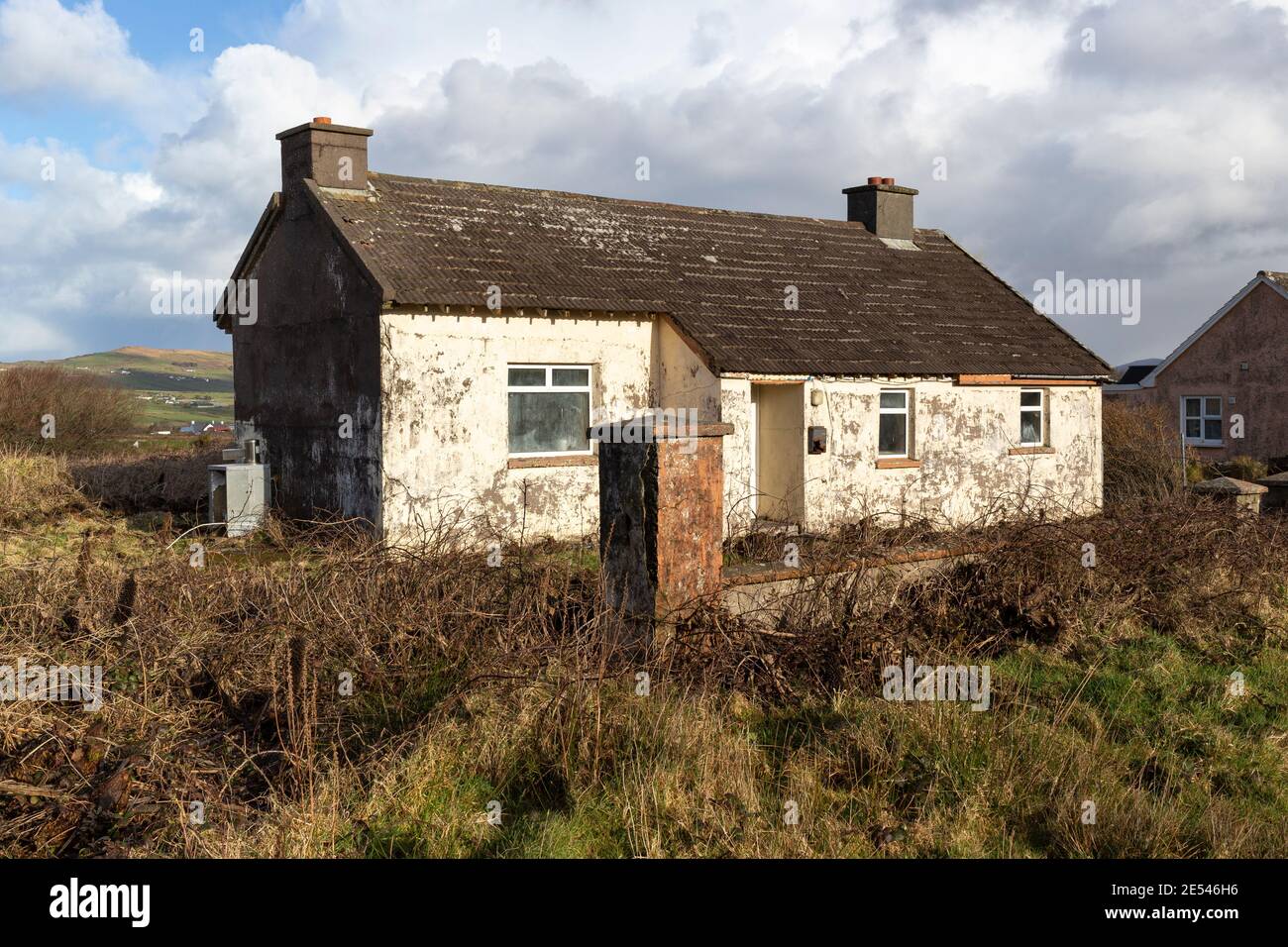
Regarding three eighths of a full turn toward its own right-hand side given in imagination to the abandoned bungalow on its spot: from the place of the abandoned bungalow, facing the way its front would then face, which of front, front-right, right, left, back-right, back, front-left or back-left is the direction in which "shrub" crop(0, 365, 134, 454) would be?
front-right

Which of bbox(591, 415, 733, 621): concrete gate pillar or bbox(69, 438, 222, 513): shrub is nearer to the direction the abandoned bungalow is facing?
the concrete gate pillar

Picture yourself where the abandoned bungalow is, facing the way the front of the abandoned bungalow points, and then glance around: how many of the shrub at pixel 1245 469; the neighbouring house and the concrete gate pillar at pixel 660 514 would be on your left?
2

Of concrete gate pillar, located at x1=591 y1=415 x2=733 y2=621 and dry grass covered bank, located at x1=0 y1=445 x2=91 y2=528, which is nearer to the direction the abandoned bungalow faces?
the concrete gate pillar

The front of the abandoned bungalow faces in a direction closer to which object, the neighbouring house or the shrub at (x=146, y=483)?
the neighbouring house

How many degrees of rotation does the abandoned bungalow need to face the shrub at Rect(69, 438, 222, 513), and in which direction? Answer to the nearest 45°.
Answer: approximately 135° to its right

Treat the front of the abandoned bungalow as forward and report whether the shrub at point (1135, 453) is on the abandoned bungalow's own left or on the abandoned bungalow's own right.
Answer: on the abandoned bungalow's own left

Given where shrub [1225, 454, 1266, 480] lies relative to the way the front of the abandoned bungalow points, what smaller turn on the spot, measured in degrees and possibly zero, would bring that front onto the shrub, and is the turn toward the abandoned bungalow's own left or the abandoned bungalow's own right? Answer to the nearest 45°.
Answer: approximately 90° to the abandoned bungalow's own left

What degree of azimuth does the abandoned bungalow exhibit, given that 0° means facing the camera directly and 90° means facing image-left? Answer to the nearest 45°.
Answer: approximately 315°

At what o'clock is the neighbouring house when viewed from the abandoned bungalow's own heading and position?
The neighbouring house is roughly at 9 o'clock from the abandoned bungalow.
